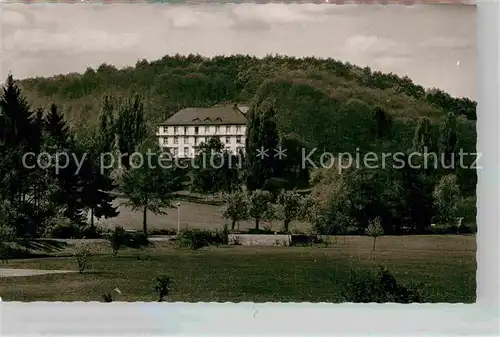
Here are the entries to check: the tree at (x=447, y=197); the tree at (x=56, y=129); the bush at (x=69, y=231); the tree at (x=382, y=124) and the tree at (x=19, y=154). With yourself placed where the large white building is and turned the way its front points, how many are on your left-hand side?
2

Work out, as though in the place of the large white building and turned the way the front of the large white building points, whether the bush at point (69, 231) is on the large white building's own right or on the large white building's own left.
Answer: on the large white building's own right

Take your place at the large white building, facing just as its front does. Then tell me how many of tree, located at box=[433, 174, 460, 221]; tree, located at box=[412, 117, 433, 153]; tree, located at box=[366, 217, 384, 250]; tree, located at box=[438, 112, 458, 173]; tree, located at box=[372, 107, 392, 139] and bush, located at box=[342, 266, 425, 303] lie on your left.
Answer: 6

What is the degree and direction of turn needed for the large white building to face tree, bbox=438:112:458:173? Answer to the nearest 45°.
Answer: approximately 90° to its left

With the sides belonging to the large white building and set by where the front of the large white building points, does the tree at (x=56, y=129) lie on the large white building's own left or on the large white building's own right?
on the large white building's own right

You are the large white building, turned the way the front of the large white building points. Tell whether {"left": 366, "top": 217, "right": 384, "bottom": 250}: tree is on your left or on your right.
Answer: on your left

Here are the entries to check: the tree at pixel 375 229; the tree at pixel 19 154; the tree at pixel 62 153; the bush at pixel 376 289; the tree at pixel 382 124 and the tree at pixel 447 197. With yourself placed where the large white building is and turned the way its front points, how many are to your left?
4

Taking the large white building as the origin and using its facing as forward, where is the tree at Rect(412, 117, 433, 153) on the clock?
The tree is roughly at 9 o'clock from the large white building.

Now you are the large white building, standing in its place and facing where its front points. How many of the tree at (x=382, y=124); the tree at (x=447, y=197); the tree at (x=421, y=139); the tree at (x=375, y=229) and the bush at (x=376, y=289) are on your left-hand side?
5

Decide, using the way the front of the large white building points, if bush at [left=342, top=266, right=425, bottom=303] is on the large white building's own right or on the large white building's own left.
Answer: on the large white building's own left

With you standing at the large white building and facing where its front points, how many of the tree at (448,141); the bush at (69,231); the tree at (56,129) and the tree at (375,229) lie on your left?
2

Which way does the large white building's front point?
toward the camera

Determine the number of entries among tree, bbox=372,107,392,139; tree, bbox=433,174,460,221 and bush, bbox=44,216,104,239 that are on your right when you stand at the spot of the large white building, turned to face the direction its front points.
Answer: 1
